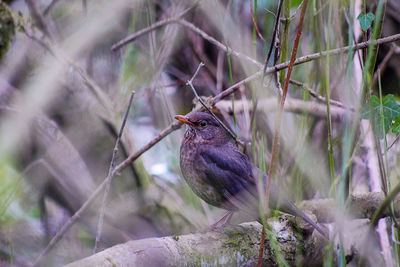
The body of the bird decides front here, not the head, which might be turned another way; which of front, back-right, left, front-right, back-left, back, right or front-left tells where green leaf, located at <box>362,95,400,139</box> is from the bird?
back-left

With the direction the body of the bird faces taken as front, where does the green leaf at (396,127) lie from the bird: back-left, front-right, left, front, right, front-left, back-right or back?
back-left

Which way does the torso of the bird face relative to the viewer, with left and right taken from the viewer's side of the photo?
facing to the left of the viewer
